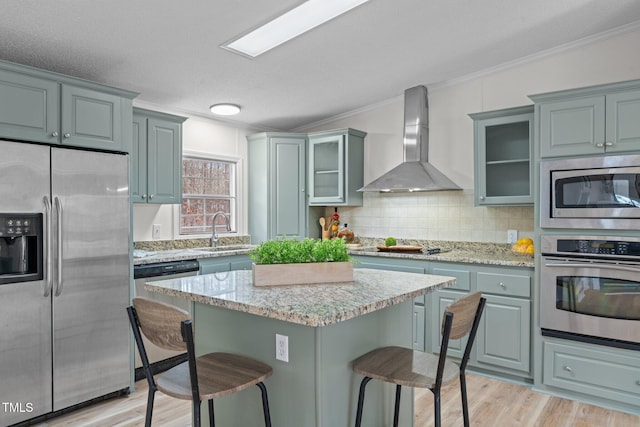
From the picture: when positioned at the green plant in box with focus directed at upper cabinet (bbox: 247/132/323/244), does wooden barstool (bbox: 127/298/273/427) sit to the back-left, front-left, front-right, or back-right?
back-left

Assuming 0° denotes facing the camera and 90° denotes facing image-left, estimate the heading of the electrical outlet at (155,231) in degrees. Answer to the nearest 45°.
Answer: approximately 315°

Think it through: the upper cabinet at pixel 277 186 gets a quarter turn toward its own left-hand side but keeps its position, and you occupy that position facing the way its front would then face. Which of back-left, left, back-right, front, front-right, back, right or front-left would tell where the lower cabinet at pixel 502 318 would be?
front-right

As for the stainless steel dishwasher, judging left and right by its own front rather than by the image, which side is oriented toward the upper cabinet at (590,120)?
front

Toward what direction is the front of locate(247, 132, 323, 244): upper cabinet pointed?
toward the camera

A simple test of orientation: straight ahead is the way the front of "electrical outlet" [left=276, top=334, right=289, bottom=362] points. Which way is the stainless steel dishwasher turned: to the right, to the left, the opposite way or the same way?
to the left

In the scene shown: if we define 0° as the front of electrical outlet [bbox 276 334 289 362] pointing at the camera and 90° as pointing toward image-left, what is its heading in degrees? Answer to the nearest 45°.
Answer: approximately 45°

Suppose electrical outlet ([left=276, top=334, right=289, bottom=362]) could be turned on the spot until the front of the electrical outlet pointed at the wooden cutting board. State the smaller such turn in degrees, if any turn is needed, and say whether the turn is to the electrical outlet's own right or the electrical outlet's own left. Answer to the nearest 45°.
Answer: approximately 180°

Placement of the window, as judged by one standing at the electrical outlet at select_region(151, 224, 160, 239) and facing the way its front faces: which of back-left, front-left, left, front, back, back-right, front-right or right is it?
left

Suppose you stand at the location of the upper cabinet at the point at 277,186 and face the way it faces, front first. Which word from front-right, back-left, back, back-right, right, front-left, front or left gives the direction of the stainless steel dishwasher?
front-right

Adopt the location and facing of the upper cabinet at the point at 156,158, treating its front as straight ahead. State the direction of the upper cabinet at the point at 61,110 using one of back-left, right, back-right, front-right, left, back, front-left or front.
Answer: right
